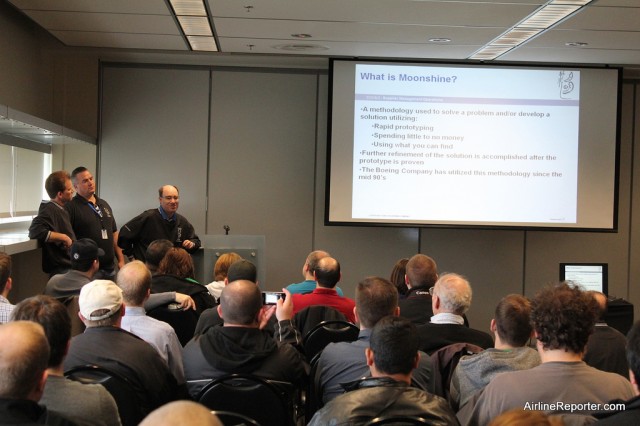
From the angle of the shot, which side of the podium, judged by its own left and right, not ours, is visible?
front

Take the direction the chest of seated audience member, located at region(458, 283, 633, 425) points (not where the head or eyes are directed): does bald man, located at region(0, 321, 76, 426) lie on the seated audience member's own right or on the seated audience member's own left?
on the seated audience member's own left

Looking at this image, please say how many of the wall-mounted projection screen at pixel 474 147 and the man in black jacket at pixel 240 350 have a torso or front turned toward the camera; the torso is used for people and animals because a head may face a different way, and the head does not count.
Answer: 1

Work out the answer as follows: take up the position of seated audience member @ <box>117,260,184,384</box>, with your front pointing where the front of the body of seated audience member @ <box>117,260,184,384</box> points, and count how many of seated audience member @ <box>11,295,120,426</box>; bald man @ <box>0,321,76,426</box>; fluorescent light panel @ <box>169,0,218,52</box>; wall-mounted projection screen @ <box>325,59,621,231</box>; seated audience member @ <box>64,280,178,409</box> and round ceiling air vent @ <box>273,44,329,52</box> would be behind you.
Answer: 3

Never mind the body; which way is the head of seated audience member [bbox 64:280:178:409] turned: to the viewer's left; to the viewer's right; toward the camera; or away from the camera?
away from the camera

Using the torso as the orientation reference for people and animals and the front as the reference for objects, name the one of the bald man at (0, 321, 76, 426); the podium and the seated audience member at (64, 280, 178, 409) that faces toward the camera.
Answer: the podium

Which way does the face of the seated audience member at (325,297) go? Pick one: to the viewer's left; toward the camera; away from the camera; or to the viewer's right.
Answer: away from the camera

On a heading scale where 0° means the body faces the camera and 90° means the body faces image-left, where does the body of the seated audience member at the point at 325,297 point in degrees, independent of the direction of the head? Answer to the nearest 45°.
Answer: approximately 180°

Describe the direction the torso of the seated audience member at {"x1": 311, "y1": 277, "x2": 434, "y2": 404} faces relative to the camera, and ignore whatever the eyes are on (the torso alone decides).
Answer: away from the camera

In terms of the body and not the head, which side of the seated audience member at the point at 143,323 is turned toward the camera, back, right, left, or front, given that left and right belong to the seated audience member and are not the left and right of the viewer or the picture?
back

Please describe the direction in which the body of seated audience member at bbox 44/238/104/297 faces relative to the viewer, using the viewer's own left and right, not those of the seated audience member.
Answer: facing away from the viewer and to the right of the viewer

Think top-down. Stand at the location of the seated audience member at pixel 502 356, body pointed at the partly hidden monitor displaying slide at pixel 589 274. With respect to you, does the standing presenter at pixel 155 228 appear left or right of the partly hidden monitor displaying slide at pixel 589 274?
left

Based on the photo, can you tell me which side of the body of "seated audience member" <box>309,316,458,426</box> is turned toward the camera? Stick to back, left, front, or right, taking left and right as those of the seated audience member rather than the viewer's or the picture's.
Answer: back

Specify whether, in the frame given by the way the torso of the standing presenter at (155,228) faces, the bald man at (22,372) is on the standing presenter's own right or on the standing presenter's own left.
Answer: on the standing presenter's own right

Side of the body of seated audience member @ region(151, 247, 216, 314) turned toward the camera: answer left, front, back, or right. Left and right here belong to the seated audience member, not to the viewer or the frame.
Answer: back

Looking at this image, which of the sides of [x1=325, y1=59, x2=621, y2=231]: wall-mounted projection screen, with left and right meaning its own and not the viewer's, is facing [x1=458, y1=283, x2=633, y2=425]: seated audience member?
front

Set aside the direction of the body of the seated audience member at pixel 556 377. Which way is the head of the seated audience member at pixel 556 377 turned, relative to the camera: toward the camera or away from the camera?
away from the camera
